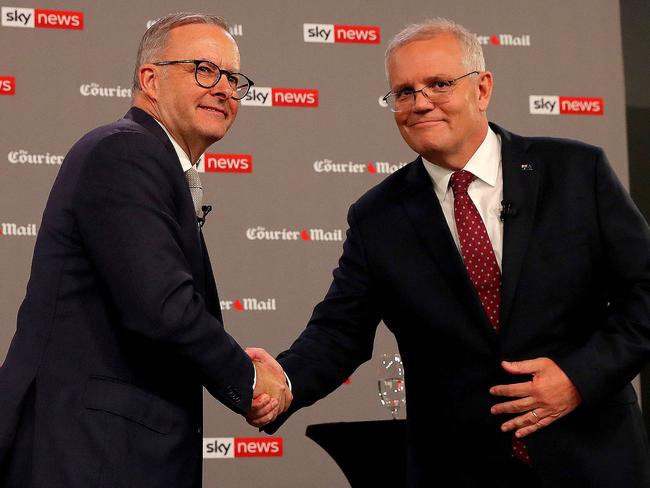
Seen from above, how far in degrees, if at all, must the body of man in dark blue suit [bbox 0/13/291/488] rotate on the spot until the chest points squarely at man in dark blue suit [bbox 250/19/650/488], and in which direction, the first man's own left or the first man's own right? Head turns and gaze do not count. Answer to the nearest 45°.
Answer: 0° — they already face them

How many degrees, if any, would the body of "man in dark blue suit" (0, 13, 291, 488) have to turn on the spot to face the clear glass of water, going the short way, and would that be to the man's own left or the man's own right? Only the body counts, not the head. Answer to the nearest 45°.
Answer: approximately 45° to the man's own left

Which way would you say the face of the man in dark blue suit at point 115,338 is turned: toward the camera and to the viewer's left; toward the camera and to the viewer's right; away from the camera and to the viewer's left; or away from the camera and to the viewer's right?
toward the camera and to the viewer's right

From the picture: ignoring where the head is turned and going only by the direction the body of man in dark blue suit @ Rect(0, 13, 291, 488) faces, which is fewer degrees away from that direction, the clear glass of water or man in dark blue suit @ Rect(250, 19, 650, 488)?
the man in dark blue suit

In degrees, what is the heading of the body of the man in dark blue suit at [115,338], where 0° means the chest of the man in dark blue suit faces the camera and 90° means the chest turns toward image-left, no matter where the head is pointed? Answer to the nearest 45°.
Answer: approximately 270°
